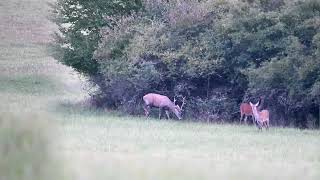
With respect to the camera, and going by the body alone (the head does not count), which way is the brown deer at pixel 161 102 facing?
to the viewer's right

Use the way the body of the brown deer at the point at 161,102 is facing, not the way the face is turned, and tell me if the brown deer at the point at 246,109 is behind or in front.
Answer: in front
